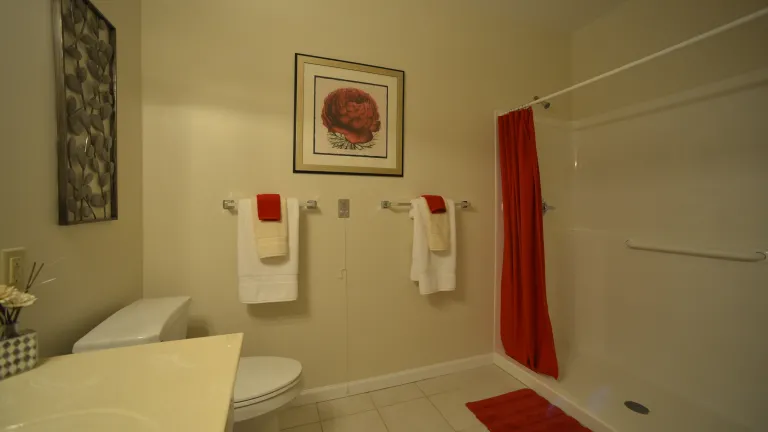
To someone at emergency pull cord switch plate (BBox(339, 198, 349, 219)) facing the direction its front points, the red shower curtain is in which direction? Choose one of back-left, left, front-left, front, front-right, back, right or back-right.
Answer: left

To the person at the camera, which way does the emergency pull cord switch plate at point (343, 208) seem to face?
facing the viewer

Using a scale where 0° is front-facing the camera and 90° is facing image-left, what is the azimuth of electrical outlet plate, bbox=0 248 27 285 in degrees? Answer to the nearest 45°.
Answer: approximately 315°

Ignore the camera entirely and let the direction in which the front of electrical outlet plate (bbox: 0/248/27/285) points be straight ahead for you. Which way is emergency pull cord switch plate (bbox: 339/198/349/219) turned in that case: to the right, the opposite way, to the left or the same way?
to the right

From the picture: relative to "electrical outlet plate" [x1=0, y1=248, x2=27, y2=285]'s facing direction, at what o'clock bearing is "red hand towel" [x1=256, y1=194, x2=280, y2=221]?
The red hand towel is roughly at 10 o'clock from the electrical outlet plate.

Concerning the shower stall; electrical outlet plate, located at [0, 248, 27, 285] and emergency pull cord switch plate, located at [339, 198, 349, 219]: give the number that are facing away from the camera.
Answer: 0

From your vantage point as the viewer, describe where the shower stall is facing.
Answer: facing the viewer and to the left of the viewer

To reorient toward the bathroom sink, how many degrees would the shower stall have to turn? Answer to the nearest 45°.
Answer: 0° — it already faces it

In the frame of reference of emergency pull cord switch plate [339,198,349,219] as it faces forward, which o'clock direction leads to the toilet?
The toilet is roughly at 1 o'clock from the emergency pull cord switch plate.

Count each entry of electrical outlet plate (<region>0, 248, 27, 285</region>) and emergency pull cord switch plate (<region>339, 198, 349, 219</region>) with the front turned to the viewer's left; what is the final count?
0

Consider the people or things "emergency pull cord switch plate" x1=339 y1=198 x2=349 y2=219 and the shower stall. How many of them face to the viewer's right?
0

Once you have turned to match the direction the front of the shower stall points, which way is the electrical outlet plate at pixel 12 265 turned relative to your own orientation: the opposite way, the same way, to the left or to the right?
the opposite way

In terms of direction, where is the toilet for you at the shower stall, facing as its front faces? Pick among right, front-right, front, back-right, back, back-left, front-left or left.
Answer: front

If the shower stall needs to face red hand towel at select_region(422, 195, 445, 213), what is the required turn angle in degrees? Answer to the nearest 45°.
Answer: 0° — it already faces it
